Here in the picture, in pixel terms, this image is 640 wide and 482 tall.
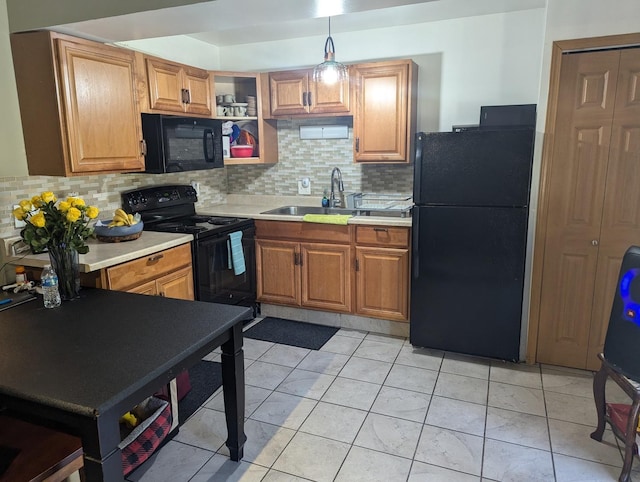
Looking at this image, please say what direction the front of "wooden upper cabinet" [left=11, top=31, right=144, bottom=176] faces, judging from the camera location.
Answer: facing the viewer and to the right of the viewer

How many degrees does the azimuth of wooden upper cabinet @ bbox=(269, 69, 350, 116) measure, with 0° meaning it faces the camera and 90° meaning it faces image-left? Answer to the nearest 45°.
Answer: approximately 0°

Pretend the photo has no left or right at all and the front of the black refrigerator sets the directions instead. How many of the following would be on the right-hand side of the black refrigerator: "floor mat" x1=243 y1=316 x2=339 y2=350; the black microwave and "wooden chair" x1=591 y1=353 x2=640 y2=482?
2

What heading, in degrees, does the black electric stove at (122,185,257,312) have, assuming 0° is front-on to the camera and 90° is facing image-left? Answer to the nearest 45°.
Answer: approximately 315°

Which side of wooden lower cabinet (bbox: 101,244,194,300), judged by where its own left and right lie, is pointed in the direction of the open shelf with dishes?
left
